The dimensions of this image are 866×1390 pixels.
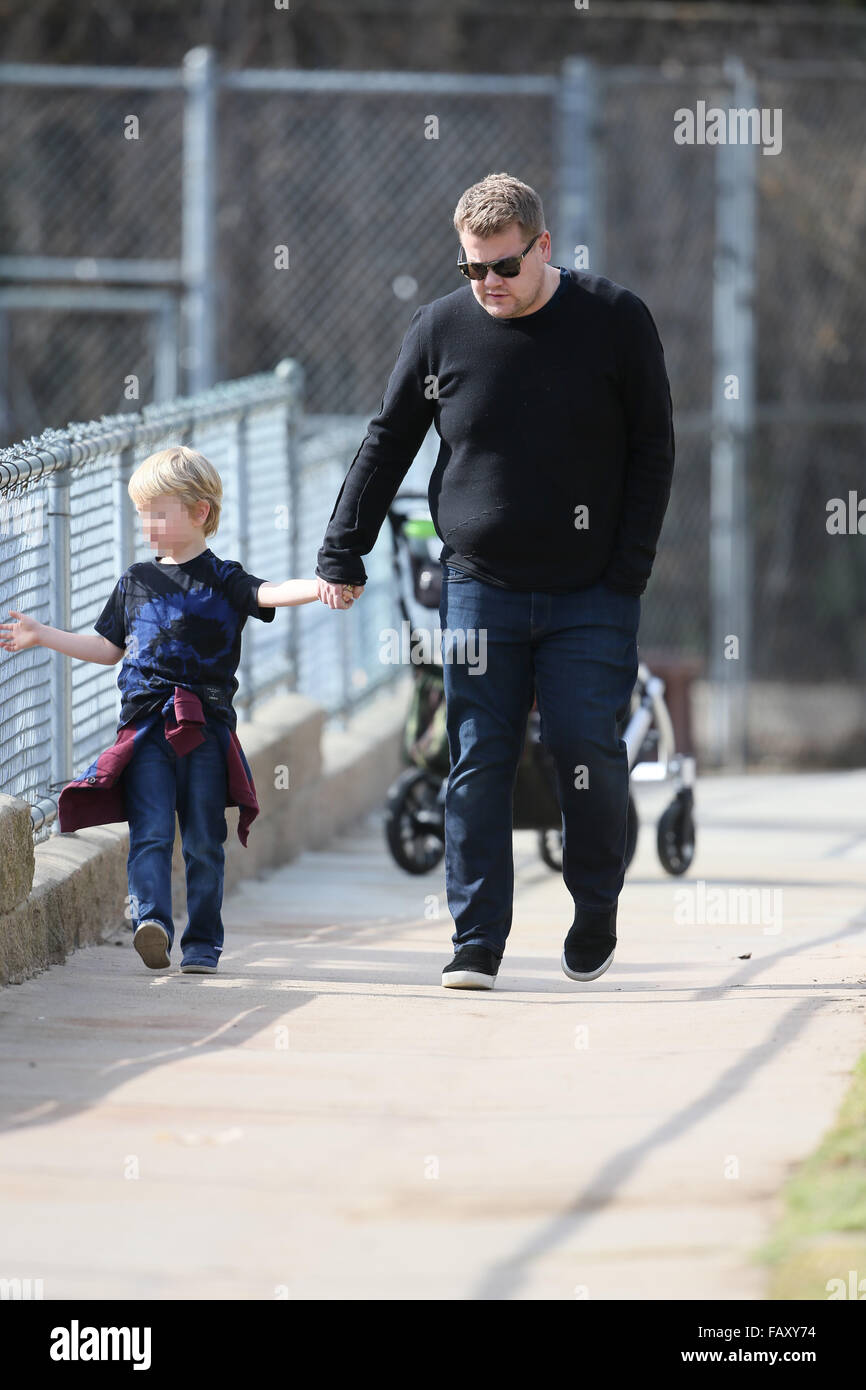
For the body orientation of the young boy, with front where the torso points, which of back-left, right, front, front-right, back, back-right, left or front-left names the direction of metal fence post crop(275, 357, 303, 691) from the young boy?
back

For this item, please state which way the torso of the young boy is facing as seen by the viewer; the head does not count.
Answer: toward the camera

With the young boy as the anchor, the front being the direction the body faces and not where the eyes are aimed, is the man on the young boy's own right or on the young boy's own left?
on the young boy's own left

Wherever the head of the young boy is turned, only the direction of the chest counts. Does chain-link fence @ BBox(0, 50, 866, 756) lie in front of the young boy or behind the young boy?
behind

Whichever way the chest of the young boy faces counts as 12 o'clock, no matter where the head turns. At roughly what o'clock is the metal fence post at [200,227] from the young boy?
The metal fence post is roughly at 6 o'clock from the young boy.

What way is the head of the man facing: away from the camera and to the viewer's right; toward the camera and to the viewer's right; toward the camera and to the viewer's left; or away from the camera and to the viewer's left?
toward the camera and to the viewer's left

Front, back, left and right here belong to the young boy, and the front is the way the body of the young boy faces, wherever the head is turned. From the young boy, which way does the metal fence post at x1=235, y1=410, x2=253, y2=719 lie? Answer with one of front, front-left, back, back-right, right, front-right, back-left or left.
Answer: back

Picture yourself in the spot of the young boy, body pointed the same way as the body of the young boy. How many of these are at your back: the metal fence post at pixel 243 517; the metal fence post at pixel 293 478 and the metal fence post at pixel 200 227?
3

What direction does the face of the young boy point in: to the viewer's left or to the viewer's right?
to the viewer's left

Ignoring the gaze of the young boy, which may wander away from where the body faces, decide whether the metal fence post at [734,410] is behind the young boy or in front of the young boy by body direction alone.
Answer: behind

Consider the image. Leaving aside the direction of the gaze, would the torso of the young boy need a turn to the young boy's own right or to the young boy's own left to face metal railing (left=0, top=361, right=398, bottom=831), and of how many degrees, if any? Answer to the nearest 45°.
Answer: approximately 180°

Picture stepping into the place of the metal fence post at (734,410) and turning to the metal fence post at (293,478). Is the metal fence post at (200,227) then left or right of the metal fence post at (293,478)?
right
